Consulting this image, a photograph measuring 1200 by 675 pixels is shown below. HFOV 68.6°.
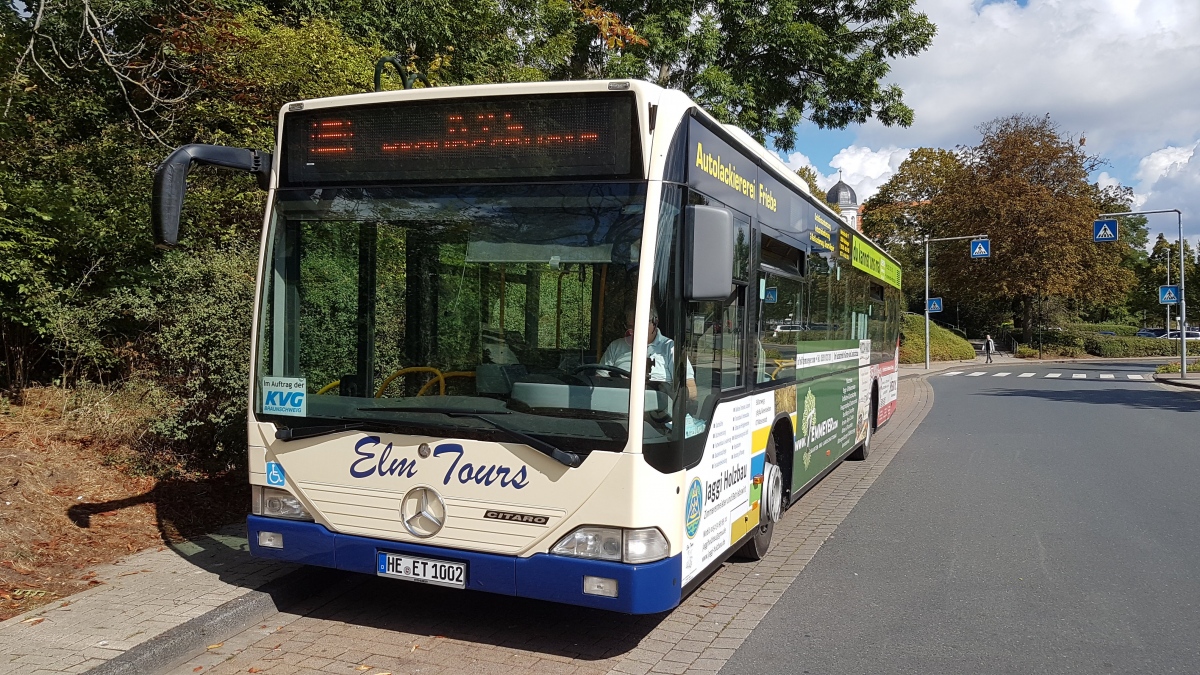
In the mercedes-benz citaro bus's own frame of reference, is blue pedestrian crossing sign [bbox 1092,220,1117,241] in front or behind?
behind

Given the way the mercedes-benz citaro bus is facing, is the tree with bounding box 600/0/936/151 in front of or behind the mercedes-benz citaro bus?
behind

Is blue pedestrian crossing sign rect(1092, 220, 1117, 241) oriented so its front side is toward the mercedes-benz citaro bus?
yes

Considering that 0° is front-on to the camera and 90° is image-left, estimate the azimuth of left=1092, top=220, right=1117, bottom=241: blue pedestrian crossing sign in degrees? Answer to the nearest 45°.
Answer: approximately 0°

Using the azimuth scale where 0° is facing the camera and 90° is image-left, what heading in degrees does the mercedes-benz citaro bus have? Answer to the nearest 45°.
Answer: approximately 45°

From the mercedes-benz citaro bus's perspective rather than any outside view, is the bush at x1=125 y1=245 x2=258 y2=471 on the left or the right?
on its right
